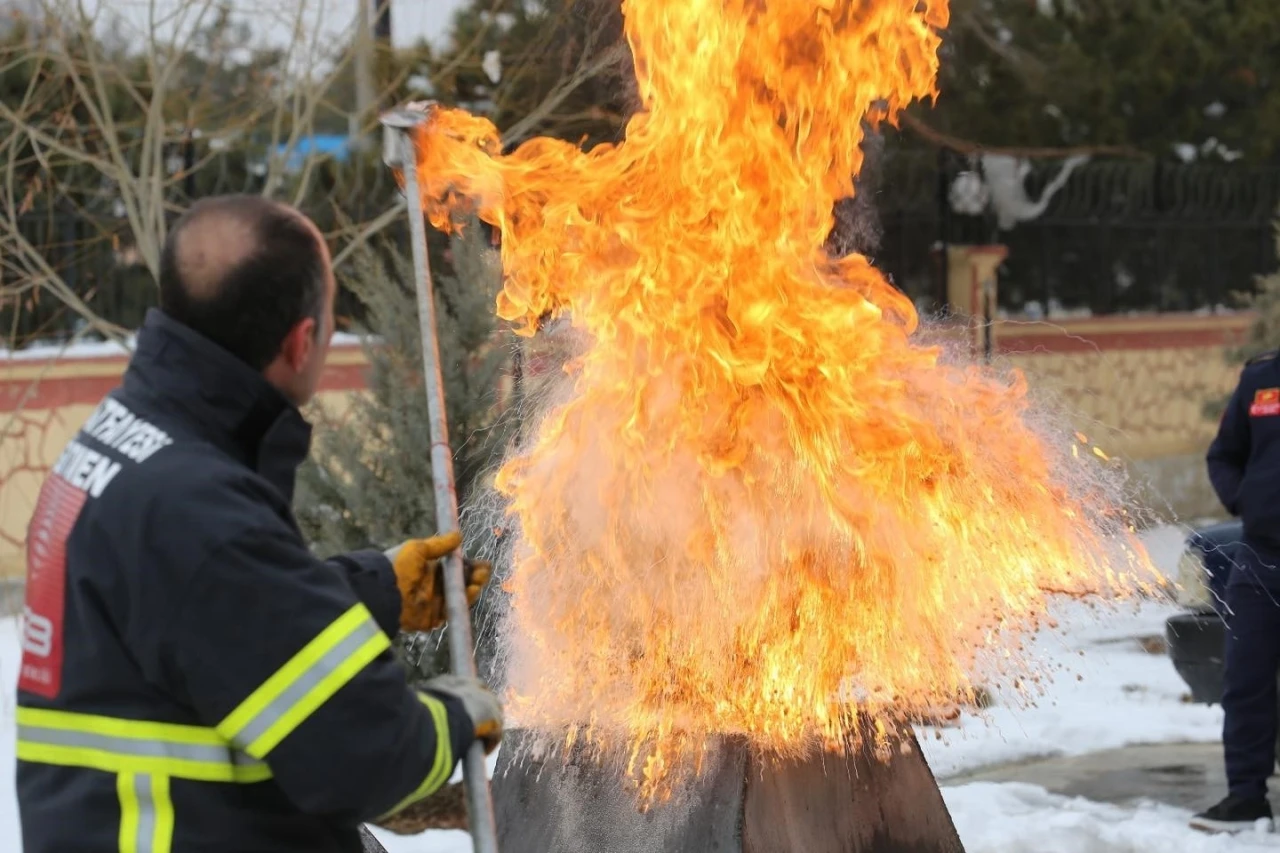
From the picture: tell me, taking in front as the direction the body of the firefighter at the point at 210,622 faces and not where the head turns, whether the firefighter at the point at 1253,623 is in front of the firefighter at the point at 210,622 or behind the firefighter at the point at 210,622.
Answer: in front

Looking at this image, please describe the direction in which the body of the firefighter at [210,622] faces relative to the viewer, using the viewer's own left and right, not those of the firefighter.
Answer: facing away from the viewer and to the right of the viewer

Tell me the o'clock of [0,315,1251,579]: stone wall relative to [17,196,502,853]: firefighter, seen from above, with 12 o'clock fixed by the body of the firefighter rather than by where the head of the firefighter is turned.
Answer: The stone wall is roughly at 12 o'clock from the firefighter.

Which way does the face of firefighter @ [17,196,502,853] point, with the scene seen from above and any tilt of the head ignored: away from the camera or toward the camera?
away from the camera

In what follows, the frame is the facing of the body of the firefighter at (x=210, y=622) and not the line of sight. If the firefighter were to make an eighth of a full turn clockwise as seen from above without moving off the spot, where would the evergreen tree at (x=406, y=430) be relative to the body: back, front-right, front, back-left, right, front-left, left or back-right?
left

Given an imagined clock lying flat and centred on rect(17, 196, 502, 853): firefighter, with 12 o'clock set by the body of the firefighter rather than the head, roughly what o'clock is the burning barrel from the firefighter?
The burning barrel is roughly at 12 o'clock from the firefighter.

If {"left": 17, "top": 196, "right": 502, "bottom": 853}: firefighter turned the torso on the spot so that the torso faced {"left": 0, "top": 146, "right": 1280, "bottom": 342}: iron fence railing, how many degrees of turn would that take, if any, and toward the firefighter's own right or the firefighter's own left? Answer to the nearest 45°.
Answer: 0° — they already face it
